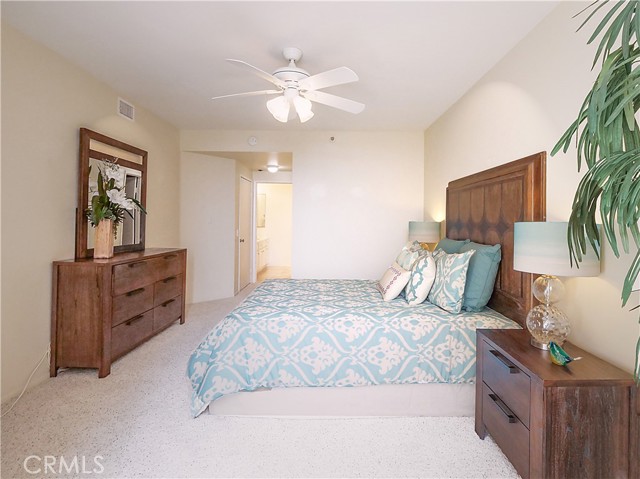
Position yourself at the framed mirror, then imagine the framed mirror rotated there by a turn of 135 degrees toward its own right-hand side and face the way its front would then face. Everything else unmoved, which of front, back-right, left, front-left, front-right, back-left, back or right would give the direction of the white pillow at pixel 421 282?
back-left

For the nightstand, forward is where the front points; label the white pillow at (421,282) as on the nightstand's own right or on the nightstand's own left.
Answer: on the nightstand's own right

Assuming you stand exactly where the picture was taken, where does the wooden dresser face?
facing the viewer and to the right of the viewer

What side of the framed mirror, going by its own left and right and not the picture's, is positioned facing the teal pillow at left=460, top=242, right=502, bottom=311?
front

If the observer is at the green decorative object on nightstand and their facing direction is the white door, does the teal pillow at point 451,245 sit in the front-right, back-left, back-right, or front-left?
front-right

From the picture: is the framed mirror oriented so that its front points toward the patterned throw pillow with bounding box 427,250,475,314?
yes

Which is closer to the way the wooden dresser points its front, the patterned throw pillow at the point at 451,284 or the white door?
the patterned throw pillow

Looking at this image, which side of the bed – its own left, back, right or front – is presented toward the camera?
left

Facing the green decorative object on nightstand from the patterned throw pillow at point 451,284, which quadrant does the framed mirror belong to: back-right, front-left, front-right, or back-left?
back-right

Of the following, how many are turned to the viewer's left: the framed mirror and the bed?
1

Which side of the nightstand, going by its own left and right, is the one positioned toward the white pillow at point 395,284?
right

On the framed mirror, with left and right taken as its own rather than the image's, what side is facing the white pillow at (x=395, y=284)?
front

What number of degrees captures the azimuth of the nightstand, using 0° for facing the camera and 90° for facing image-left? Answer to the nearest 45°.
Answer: approximately 45°

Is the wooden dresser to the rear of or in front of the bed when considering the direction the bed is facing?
in front
